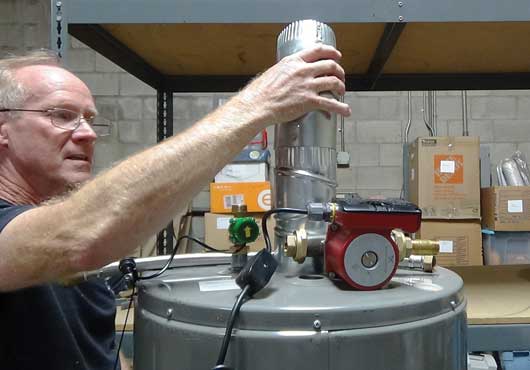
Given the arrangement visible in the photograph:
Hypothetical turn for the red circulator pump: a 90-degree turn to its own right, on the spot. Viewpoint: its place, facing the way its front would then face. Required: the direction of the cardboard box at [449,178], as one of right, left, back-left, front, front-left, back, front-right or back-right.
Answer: right

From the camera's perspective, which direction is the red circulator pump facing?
toward the camera

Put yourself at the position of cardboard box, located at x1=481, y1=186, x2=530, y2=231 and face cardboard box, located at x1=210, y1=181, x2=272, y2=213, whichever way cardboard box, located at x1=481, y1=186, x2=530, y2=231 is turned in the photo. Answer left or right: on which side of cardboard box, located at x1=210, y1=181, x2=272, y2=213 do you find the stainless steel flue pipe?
left

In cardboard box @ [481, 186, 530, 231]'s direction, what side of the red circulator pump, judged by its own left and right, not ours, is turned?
back

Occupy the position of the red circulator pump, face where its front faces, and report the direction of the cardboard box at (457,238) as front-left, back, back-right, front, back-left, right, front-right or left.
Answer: back

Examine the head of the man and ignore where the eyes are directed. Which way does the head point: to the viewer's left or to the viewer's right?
to the viewer's right

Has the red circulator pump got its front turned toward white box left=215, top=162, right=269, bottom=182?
no

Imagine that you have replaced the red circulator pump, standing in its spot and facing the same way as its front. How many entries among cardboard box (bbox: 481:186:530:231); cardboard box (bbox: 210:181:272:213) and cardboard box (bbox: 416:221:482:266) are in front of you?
0
